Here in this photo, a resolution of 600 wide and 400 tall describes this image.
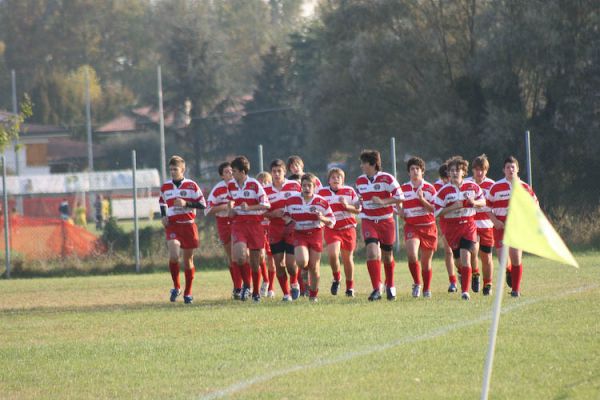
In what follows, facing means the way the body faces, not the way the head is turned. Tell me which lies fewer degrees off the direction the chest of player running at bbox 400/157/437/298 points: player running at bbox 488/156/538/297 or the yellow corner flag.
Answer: the yellow corner flag

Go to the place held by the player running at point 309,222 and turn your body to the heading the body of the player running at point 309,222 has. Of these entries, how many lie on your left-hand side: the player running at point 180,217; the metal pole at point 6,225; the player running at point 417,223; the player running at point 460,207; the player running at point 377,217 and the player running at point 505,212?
4

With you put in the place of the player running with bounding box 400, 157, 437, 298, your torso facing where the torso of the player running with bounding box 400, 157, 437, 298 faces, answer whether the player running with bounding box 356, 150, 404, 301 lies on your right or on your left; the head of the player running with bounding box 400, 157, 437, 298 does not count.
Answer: on your right

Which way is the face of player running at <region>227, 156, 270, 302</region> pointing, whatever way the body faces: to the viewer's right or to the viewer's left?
to the viewer's left

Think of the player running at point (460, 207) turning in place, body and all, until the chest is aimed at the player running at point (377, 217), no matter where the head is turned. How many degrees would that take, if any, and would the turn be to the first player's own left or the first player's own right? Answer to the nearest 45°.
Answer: approximately 90° to the first player's own right
